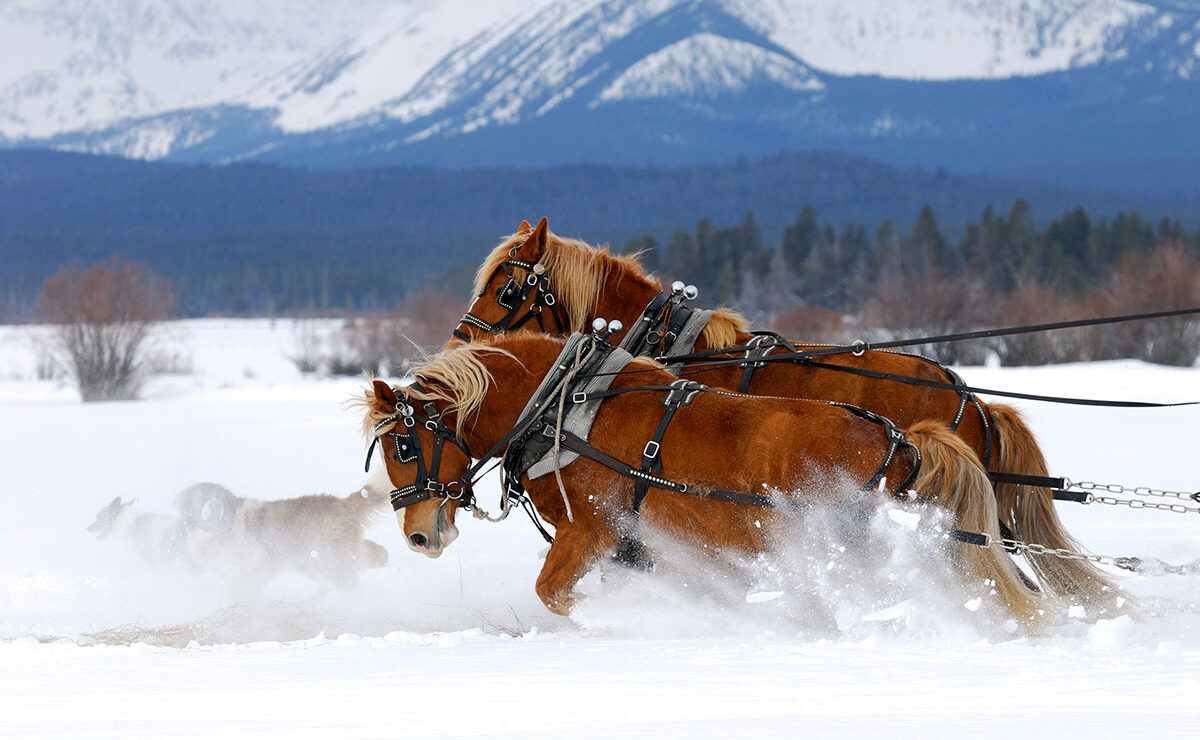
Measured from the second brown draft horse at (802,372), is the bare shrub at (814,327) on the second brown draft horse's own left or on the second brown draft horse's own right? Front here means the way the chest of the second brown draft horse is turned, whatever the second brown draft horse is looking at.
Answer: on the second brown draft horse's own right

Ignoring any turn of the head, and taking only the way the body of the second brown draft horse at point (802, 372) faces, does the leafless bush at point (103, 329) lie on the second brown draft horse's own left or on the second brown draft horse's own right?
on the second brown draft horse's own right

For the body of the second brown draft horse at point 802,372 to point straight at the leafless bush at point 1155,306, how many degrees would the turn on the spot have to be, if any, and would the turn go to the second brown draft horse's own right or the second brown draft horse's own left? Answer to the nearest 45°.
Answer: approximately 90° to the second brown draft horse's own right

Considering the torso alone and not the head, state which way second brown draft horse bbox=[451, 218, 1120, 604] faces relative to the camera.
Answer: to the viewer's left

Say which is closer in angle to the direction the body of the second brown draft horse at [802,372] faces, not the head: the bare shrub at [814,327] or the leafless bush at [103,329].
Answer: the leafless bush

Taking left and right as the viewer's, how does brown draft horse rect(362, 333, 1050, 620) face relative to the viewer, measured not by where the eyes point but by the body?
facing to the left of the viewer

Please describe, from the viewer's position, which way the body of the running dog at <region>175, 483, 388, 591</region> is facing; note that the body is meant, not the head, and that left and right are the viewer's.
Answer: facing to the left of the viewer

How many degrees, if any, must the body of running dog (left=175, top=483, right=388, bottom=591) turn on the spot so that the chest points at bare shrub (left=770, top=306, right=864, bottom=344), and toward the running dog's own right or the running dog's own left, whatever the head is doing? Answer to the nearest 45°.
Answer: approximately 135° to the running dog's own right

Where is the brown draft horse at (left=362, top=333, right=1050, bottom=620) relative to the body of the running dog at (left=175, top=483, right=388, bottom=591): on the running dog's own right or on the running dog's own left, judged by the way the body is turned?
on the running dog's own left

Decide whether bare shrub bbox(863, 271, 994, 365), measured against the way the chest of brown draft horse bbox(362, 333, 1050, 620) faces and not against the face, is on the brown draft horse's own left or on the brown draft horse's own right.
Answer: on the brown draft horse's own right

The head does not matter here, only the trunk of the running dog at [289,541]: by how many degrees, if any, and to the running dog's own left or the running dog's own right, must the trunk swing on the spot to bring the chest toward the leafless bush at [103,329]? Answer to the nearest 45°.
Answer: approximately 90° to the running dog's own right
